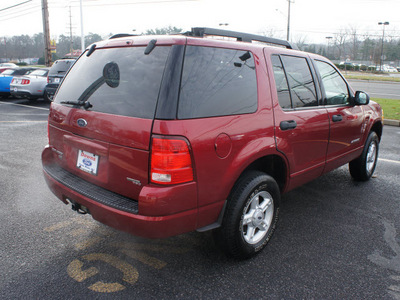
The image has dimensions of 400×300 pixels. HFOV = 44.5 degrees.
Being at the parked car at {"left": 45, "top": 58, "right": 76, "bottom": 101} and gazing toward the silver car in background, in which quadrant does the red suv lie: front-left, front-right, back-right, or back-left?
back-left

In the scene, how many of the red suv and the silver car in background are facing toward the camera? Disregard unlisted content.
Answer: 0

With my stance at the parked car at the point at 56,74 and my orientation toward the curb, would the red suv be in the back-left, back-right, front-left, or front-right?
front-right

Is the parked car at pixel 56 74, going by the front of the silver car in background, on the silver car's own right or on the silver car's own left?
on the silver car's own right

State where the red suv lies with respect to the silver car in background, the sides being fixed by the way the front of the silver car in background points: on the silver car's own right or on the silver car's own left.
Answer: on the silver car's own right

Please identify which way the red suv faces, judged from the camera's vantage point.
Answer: facing away from the viewer and to the right of the viewer

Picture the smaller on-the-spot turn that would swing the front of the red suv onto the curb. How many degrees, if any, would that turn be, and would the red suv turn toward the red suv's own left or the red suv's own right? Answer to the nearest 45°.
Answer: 0° — it already faces it

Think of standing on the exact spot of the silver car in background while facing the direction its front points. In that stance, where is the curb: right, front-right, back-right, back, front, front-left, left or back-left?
right

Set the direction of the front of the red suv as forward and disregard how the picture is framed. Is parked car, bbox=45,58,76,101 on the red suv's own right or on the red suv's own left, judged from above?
on the red suv's own left

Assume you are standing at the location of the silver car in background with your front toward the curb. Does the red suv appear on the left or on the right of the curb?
right

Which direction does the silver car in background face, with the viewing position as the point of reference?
facing away from the viewer and to the right of the viewer
